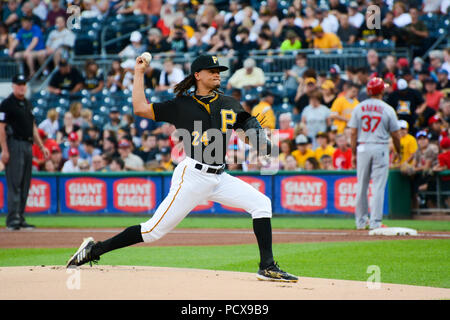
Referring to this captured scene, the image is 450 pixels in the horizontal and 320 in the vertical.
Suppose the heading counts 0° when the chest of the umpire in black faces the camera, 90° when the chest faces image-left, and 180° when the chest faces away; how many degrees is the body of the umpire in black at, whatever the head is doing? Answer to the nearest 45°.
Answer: approximately 315°

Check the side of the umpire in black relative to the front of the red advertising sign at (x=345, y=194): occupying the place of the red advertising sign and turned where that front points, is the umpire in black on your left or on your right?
on your right

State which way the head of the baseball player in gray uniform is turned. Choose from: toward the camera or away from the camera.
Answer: away from the camera

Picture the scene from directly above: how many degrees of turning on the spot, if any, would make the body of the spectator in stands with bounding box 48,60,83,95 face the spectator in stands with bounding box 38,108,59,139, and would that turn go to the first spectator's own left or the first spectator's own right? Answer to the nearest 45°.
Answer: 0° — they already face them

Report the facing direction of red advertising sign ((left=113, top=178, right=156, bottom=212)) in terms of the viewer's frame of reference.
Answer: facing the viewer

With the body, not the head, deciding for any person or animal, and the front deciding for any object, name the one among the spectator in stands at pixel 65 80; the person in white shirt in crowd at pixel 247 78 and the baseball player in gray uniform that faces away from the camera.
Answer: the baseball player in gray uniform

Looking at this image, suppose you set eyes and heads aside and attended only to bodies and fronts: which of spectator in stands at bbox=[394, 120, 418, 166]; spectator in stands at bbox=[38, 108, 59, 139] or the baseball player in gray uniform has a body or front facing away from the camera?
the baseball player in gray uniform

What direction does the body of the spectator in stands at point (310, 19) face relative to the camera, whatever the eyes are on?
toward the camera

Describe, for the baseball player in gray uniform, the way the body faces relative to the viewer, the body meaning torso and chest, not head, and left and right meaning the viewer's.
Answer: facing away from the viewer

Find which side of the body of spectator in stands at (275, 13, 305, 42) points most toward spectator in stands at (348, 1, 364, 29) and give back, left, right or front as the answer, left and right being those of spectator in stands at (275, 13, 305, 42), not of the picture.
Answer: left

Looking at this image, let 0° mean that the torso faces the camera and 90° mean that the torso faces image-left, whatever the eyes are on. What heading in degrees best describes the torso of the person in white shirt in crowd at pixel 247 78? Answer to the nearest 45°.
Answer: approximately 0°

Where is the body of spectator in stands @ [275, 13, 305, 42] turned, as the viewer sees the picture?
toward the camera
